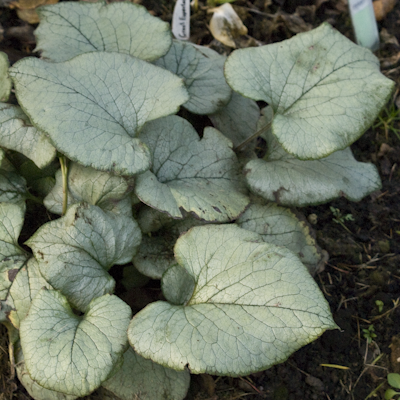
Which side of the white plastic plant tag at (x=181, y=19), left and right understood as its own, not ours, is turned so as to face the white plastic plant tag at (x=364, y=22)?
left

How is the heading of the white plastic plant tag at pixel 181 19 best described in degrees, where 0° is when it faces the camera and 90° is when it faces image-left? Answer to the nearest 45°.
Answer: approximately 0°

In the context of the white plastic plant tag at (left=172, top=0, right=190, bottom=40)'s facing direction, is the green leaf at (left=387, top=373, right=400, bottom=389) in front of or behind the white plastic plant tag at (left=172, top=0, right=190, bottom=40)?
in front

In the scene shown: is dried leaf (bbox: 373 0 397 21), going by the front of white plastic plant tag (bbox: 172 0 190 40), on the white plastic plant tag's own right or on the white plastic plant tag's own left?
on the white plastic plant tag's own left

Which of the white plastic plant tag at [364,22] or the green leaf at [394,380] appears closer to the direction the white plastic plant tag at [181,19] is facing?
the green leaf
